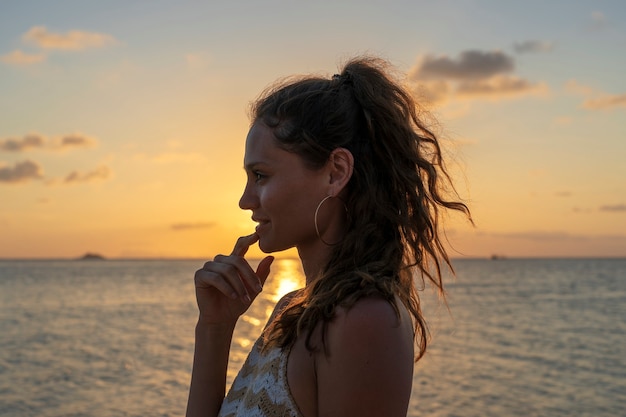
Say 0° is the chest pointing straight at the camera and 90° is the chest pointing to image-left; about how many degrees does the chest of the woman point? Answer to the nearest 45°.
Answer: approximately 90°

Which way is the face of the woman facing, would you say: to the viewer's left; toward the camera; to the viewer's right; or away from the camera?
to the viewer's left
